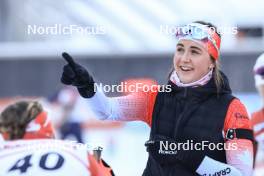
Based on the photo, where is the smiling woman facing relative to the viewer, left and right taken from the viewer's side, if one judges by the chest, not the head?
facing the viewer and to the left of the viewer

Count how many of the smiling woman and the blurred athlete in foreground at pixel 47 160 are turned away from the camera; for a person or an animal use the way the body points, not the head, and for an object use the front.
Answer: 1

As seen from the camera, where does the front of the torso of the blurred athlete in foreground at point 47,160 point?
away from the camera

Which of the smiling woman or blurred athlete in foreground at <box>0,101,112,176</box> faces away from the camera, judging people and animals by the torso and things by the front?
the blurred athlete in foreground

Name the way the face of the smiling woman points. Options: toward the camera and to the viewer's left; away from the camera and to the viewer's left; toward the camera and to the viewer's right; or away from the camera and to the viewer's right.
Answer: toward the camera and to the viewer's left

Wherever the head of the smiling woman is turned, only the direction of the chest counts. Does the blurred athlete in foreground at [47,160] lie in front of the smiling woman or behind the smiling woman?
in front
